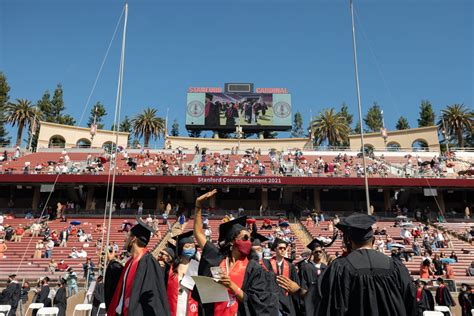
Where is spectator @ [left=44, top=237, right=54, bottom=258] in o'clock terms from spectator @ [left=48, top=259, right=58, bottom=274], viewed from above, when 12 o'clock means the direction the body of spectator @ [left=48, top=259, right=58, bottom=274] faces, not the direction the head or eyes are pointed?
spectator @ [left=44, top=237, right=54, bottom=258] is roughly at 6 o'clock from spectator @ [left=48, top=259, right=58, bottom=274].

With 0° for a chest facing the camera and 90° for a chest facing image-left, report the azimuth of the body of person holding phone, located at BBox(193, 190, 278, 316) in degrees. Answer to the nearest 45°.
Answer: approximately 0°

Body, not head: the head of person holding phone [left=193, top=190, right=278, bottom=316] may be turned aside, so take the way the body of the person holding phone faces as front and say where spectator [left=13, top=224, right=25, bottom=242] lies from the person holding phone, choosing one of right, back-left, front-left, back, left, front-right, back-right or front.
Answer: back-right

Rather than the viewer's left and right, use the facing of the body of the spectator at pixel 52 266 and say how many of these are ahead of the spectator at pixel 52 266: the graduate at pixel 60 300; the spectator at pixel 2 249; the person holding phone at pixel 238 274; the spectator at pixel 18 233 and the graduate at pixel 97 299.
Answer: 3

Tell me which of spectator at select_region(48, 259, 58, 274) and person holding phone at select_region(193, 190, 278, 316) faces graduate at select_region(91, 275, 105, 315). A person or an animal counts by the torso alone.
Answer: spectator at select_region(48, 259, 58, 274)

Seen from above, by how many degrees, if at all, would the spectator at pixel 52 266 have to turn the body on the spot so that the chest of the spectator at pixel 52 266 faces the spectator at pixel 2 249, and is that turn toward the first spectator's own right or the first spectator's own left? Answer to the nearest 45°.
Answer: approximately 135° to the first spectator's own right

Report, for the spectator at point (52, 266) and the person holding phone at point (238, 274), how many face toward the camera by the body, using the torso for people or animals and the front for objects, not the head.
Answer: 2

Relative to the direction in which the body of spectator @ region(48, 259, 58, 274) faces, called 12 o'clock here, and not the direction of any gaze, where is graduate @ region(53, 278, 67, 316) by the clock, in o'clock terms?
graduate @ region(53, 278, 67, 316) is roughly at 12 o'clock from spectator @ region(48, 259, 58, 274).

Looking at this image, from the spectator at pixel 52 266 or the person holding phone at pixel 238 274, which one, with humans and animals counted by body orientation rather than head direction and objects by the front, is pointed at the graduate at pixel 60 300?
the spectator at pixel 52 266

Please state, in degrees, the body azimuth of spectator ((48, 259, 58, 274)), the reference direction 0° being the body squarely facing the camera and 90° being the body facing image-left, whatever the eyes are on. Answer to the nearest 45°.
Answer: approximately 0°

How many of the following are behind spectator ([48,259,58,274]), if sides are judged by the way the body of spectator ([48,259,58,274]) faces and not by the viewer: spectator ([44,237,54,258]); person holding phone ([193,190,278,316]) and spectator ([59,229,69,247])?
2

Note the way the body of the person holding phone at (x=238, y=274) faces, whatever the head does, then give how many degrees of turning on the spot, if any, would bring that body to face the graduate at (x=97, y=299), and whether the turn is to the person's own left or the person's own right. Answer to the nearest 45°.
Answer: approximately 135° to the person's own right
